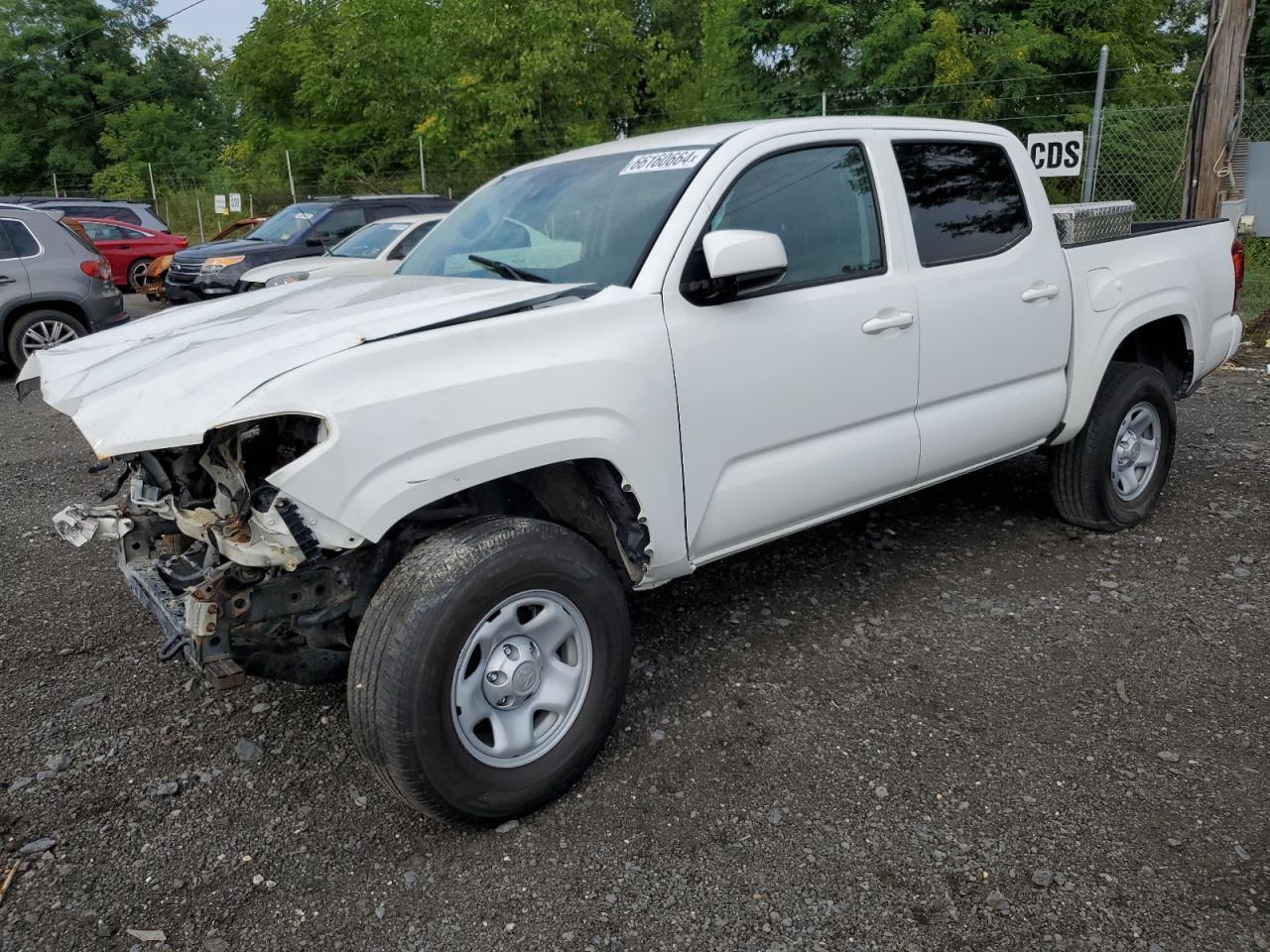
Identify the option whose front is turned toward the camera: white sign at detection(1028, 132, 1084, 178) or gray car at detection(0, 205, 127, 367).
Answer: the white sign

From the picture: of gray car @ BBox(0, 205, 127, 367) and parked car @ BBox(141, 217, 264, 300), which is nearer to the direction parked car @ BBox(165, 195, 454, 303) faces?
the gray car

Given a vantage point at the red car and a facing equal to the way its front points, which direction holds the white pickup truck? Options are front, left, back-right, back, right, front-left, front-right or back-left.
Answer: left

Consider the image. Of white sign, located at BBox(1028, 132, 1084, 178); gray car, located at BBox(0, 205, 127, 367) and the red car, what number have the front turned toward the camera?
1

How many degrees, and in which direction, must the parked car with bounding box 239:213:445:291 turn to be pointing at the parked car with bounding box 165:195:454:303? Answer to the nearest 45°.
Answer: approximately 135° to its right

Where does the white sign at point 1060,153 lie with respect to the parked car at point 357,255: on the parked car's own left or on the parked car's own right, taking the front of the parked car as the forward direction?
on the parked car's own left

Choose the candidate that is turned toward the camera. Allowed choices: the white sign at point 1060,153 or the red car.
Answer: the white sign

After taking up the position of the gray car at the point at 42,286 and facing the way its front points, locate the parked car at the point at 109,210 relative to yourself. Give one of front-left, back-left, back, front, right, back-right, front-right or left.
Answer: right

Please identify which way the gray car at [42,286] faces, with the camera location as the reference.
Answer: facing to the left of the viewer

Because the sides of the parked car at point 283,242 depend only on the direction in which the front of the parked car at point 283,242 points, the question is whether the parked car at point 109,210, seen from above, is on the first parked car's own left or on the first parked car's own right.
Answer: on the first parked car's own right

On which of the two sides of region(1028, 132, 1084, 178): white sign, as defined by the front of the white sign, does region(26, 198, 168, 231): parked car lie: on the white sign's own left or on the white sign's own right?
on the white sign's own right

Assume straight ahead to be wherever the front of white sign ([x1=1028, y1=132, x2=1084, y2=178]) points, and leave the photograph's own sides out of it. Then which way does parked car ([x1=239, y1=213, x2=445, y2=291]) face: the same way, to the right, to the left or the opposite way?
the same way

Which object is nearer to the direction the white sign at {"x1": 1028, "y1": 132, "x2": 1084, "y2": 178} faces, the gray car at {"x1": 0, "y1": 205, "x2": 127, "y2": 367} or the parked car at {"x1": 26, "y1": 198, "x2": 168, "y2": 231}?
the gray car

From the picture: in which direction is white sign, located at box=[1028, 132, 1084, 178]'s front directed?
toward the camera

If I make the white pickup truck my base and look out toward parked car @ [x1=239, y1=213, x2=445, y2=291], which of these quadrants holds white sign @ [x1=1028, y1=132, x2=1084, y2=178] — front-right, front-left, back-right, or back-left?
front-right

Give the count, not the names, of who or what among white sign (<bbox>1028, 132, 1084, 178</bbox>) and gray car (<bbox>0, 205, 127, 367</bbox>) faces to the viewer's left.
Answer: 1
